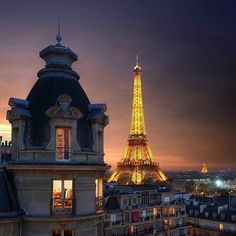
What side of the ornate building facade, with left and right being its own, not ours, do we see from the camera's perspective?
front
